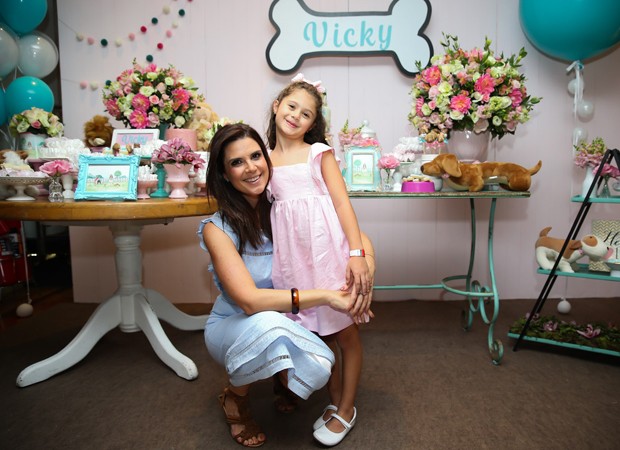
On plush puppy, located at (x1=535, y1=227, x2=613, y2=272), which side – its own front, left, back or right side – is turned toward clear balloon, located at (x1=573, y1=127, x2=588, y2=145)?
left

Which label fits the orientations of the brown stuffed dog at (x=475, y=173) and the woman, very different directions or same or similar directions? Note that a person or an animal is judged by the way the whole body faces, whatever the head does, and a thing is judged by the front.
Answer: very different directions

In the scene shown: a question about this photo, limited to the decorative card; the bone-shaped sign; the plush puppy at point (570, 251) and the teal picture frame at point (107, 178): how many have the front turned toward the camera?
3

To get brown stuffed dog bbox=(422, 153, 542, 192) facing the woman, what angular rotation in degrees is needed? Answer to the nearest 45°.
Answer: approximately 45° to its left

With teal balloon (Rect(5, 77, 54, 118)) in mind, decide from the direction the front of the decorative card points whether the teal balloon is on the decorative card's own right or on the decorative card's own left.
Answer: on the decorative card's own right

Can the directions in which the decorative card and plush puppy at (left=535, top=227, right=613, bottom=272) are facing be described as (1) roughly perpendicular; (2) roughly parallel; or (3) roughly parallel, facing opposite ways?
roughly perpendicular

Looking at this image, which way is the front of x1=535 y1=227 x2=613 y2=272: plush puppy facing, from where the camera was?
facing to the right of the viewer

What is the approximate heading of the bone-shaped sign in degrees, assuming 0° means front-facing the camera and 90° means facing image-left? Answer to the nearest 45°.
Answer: approximately 0°

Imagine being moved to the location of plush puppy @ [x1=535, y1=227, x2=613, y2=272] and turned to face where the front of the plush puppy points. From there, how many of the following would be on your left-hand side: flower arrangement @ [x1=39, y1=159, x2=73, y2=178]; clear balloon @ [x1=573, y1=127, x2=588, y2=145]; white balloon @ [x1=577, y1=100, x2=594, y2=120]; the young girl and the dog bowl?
2
